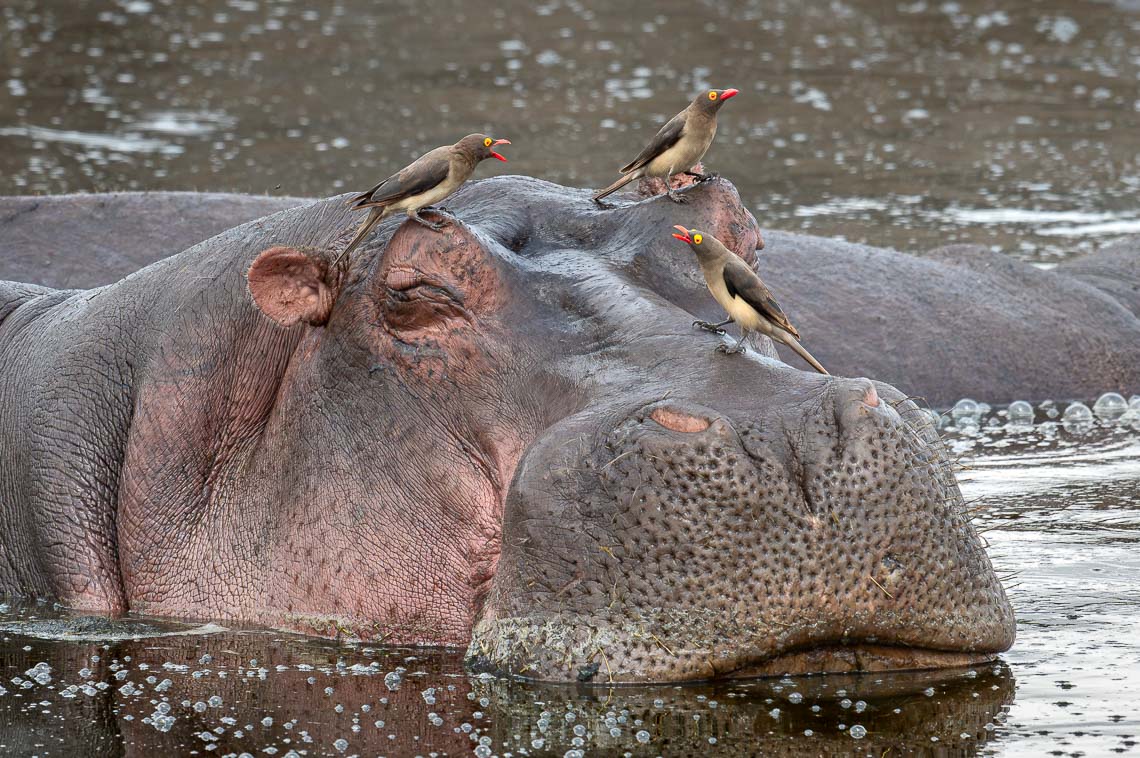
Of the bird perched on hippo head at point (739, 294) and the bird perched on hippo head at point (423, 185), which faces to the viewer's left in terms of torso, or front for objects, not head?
the bird perched on hippo head at point (739, 294)

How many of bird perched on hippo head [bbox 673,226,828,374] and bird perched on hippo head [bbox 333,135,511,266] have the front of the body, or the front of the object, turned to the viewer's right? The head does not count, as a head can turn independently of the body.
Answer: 1

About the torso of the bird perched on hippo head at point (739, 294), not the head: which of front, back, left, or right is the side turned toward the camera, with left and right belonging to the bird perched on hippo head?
left

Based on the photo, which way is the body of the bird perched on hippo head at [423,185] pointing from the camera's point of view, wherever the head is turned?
to the viewer's right

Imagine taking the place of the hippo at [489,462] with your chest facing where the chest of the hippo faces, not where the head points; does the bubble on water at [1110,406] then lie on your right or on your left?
on your left

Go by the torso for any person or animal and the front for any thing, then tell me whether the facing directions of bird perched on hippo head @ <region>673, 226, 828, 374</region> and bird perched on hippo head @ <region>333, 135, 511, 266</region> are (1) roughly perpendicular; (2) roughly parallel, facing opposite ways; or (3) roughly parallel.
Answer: roughly parallel, facing opposite ways

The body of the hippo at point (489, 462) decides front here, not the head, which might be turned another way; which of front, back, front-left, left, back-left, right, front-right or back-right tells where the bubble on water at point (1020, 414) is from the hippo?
left

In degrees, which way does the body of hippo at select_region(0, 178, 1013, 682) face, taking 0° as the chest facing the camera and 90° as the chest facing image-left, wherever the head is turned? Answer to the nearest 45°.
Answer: approximately 315°

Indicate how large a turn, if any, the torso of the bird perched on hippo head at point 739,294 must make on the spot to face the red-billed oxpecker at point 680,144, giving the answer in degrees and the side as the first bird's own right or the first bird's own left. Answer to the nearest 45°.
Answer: approximately 90° to the first bird's own right

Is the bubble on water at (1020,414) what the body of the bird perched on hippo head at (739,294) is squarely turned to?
no

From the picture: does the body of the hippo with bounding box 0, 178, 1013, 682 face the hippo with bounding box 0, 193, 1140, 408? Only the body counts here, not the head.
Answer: no
